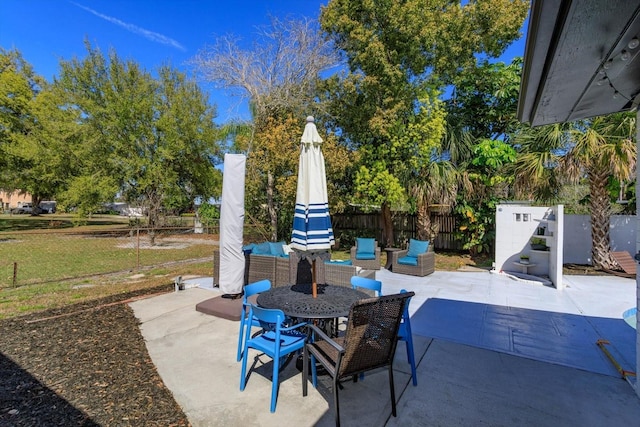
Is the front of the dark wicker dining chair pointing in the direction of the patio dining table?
yes

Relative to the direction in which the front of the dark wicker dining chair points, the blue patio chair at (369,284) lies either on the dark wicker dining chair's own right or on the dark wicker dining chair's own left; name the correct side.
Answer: on the dark wicker dining chair's own right

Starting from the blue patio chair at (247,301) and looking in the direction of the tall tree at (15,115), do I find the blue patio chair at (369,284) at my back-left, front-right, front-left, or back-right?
back-right

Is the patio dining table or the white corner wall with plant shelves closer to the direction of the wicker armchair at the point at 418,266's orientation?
the patio dining table

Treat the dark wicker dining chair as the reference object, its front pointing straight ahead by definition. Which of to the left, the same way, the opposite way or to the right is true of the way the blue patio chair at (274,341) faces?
to the right

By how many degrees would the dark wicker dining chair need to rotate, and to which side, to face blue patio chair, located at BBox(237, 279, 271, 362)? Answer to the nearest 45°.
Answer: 0° — it already faces it

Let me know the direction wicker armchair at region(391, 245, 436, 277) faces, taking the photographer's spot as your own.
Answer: facing the viewer and to the left of the viewer

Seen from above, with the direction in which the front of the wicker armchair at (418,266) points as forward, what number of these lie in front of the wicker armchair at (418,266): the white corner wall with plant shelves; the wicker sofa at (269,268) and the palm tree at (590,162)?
1

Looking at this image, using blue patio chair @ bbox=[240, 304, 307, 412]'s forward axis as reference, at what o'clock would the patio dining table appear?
The patio dining table is roughly at 12 o'clock from the blue patio chair.

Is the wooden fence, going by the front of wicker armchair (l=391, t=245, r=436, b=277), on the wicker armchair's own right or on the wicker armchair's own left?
on the wicker armchair's own right

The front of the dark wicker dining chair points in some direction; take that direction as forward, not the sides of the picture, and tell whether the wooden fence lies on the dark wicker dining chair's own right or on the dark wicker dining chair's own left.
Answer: on the dark wicker dining chair's own right

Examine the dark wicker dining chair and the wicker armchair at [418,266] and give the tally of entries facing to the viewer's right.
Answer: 0

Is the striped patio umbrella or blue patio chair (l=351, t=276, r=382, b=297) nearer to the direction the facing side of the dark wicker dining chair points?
the striped patio umbrella

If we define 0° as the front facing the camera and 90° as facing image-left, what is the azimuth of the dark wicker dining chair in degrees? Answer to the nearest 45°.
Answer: approximately 135°

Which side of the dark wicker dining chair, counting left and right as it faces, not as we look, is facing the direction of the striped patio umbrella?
front

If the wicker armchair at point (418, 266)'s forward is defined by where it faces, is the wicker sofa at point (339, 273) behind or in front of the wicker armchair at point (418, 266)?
in front

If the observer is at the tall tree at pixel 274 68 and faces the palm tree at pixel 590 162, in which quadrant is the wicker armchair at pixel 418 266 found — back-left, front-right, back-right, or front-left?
front-right

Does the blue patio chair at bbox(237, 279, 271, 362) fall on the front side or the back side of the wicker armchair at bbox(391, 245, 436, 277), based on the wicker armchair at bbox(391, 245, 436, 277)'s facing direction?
on the front side

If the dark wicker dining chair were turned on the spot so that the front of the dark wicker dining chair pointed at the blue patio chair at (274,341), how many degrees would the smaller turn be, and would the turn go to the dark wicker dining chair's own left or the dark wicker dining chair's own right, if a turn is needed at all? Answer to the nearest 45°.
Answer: approximately 45° to the dark wicker dining chair's own left

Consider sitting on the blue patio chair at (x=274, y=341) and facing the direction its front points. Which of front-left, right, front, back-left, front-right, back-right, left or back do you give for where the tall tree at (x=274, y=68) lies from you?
front-left

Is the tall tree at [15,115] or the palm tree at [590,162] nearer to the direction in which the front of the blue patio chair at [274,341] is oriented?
the palm tree
